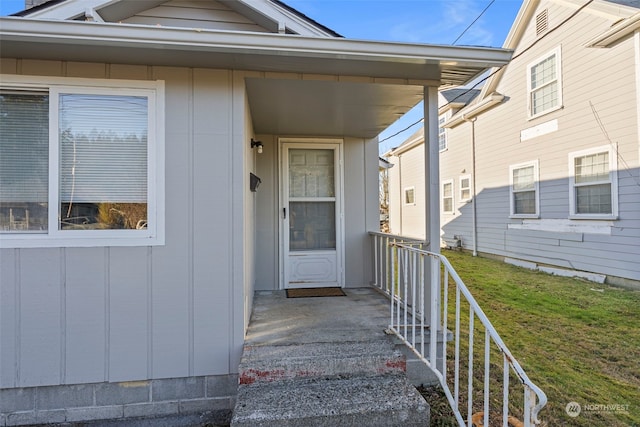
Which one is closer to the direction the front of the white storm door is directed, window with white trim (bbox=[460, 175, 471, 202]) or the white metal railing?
the white metal railing

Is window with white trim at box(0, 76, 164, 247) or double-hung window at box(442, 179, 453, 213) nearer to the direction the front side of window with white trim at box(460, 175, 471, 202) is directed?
the window with white trim

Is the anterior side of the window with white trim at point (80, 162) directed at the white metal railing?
no

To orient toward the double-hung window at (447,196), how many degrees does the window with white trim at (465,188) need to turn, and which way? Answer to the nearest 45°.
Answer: approximately 90° to its right

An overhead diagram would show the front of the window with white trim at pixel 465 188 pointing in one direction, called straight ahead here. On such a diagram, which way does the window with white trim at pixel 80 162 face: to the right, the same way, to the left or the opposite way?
to the left

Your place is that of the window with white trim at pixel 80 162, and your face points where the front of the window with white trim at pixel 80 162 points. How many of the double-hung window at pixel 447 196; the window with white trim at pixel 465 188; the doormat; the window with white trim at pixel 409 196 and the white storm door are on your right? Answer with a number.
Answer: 0

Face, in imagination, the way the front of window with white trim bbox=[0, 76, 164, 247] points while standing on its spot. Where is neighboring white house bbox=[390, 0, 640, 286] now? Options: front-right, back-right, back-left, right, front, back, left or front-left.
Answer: left

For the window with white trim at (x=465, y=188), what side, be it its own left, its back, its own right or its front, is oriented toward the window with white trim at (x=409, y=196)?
right

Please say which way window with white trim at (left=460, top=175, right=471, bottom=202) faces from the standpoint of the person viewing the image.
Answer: facing the viewer and to the left of the viewer

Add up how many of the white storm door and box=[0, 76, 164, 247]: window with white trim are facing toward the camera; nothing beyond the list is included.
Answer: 2

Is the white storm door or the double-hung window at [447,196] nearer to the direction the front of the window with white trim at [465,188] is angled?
the white storm door

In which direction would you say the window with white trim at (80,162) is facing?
toward the camera

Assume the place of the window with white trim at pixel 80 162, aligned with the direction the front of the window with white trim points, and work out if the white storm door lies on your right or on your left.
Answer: on your left

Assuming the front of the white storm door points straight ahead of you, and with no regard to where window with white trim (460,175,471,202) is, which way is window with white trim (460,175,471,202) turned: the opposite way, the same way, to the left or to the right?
to the right

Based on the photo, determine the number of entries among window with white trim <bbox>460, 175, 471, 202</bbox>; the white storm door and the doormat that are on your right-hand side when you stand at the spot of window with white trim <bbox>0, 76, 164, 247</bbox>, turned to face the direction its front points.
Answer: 0

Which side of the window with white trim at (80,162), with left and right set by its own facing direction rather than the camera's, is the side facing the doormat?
left

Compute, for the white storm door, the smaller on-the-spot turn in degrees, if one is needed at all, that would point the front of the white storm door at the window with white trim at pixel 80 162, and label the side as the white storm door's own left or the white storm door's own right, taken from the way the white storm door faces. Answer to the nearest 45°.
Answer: approximately 45° to the white storm door's own right

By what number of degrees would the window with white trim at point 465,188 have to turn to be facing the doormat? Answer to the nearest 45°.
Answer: approximately 45° to its left

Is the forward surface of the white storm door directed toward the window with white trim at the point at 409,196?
no
